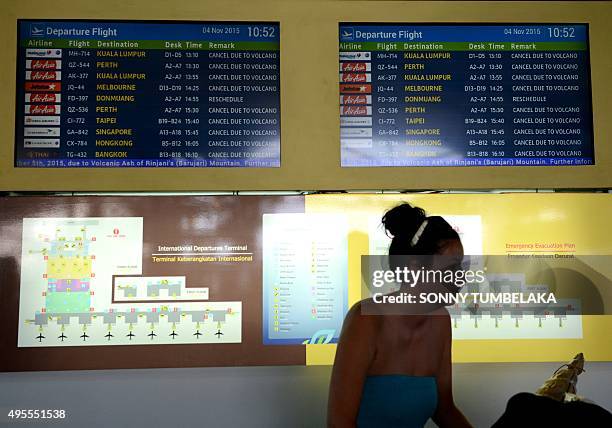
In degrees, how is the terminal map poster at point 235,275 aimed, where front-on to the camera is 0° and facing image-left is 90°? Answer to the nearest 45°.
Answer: approximately 0°

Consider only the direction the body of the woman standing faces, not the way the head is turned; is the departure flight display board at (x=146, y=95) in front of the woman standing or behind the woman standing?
behind

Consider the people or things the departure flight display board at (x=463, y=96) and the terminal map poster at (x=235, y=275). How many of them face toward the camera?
2

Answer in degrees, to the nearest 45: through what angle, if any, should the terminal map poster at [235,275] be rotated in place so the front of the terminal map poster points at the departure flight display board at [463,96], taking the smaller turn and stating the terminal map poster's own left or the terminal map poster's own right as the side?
approximately 90° to the terminal map poster's own left

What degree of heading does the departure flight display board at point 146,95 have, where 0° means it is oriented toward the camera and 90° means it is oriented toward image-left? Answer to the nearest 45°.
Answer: approximately 0°
